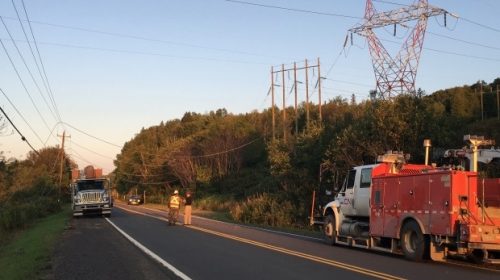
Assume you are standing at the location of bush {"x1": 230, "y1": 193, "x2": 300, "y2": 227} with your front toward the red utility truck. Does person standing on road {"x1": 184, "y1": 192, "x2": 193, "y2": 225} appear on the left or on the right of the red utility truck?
right

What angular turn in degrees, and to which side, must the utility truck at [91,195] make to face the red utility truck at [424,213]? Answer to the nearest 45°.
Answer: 0° — it already faces it

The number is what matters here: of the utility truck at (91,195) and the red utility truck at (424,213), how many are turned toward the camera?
1

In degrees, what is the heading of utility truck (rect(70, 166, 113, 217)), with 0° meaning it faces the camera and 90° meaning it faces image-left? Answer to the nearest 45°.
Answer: approximately 0°

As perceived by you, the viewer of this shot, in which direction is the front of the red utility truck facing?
facing away from the viewer and to the left of the viewer

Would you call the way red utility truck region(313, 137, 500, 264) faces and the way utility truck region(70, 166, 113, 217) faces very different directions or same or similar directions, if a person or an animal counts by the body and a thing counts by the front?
very different directions

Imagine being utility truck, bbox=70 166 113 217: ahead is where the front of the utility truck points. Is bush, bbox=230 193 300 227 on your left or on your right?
on your left
